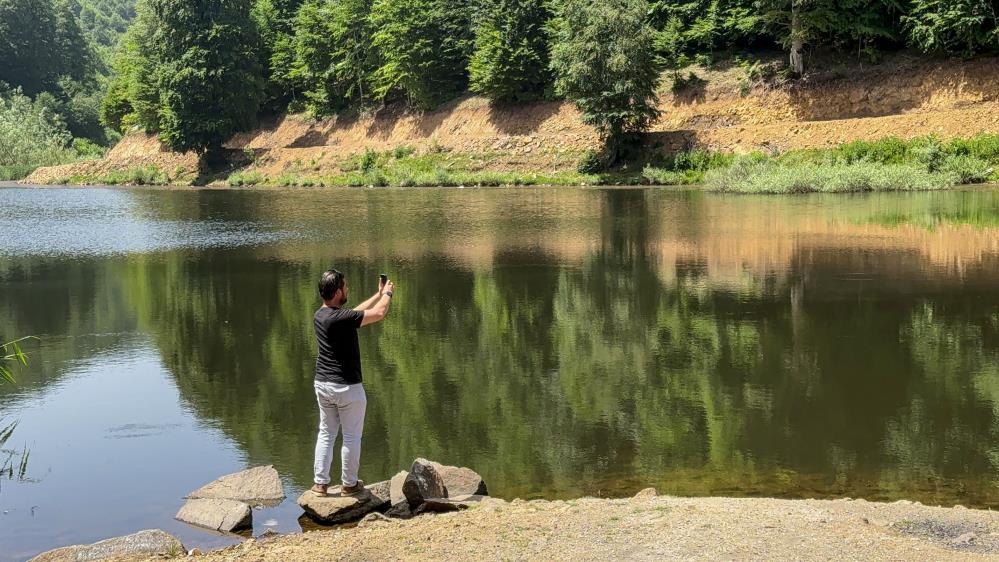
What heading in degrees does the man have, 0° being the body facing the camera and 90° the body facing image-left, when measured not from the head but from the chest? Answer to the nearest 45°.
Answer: approximately 225°

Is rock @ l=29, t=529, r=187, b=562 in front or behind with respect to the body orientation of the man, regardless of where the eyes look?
behind

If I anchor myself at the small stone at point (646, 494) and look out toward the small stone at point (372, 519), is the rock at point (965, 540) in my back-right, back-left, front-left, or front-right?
back-left

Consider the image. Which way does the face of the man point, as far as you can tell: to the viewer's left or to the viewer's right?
to the viewer's right

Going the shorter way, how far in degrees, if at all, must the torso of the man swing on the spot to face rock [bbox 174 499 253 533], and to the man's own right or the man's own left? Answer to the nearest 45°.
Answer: approximately 135° to the man's own left

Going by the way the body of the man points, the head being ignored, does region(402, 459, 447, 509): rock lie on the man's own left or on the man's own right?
on the man's own right

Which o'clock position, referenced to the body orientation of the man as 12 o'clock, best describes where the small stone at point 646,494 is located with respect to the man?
The small stone is roughly at 2 o'clock from the man.
